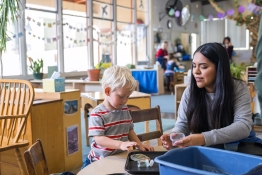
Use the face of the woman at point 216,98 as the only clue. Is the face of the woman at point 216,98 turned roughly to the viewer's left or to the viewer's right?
to the viewer's left

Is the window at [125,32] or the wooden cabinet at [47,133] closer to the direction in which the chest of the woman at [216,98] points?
the wooden cabinet

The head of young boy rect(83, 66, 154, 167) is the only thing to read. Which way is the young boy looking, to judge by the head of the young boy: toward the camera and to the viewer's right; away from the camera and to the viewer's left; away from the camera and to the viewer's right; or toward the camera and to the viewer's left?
toward the camera and to the viewer's right

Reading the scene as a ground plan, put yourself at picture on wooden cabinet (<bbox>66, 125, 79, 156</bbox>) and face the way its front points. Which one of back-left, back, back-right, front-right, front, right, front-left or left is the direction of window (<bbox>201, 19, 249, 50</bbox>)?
left

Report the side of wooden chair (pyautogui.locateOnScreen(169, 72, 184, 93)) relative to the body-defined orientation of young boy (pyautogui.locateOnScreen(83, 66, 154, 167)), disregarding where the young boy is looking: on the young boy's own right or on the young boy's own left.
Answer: on the young boy's own left

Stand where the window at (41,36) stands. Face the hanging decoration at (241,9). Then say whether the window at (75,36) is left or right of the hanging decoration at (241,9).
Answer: left

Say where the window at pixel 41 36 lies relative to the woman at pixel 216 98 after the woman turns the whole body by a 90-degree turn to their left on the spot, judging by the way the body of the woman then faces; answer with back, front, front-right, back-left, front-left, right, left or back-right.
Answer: back

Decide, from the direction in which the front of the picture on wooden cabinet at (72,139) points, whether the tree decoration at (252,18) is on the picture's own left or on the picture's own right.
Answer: on the picture's own left

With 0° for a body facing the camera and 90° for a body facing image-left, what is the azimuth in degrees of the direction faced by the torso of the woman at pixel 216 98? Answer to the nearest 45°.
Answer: approximately 45°

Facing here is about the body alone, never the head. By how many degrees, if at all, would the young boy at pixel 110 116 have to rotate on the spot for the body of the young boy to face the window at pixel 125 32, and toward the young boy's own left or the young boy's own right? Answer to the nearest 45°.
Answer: approximately 135° to the young boy's own left

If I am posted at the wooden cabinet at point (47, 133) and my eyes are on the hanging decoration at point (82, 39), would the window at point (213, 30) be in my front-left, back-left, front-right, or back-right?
front-right

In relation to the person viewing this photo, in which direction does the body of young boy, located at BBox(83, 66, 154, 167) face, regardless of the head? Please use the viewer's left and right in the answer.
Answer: facing the viewer and to the right of the viewer
